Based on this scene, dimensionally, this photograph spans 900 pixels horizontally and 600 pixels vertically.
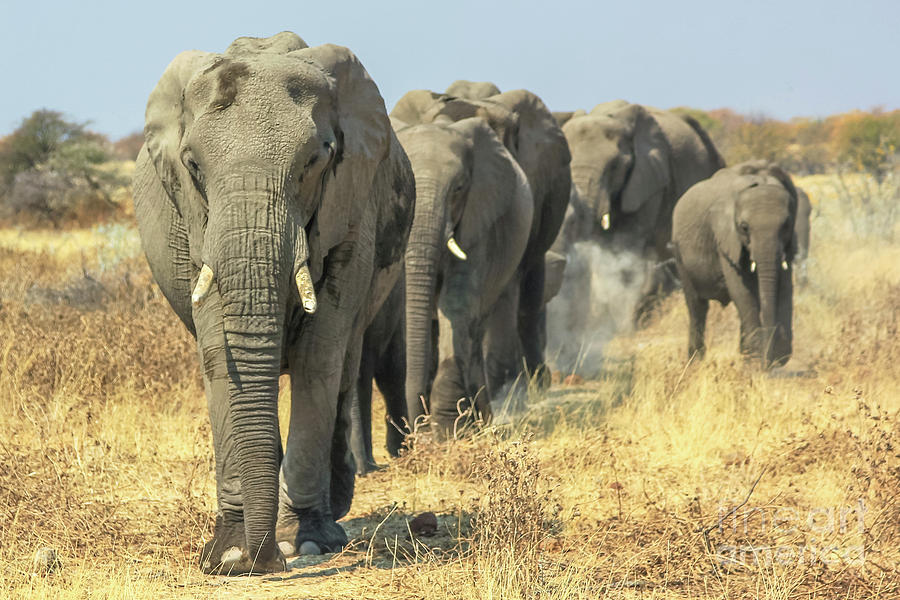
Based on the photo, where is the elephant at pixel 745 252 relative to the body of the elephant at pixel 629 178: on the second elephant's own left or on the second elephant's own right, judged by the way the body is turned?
on the second elephant's own left

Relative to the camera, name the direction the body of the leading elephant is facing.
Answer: toward the camera

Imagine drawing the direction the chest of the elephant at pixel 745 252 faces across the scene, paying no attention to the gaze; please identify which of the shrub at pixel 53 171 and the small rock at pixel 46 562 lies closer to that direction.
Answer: the small rock

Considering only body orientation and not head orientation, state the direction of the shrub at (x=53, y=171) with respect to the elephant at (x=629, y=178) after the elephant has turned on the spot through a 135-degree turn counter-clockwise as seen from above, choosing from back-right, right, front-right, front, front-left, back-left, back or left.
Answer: back-left

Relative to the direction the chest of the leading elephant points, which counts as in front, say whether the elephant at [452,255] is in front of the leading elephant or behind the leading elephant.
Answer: behind

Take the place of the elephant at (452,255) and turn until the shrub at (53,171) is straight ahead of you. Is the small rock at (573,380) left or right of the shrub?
right

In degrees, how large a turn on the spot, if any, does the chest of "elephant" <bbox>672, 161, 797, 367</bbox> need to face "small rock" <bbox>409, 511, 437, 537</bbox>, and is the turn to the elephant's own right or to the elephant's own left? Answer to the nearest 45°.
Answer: approximately 45° to the elephant's own right

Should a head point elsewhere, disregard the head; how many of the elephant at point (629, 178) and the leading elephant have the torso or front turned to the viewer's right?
0

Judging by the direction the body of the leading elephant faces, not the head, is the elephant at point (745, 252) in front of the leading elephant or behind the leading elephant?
behind

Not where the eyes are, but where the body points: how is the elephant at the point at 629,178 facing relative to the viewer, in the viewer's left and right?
facing the viewer and to the left of the viewer

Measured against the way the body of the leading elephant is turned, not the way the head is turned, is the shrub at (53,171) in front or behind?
behind

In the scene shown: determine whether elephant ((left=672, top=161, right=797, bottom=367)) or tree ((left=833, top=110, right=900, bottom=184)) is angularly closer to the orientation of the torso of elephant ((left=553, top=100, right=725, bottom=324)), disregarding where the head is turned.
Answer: the elephant

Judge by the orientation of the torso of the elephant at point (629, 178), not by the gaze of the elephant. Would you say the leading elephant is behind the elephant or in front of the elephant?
in front

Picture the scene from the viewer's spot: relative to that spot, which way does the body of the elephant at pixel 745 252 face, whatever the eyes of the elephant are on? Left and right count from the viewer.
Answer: facing the viewer and to the right of the viewer

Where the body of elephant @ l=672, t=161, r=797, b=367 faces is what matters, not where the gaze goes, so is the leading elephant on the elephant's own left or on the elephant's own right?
on the elephant's own right

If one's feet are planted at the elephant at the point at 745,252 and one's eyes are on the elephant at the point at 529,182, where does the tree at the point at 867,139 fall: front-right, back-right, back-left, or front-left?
back-right

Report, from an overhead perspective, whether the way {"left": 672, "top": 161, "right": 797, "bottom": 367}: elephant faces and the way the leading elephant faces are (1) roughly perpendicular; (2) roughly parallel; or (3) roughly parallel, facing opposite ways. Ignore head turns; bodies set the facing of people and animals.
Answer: roughly parallel
